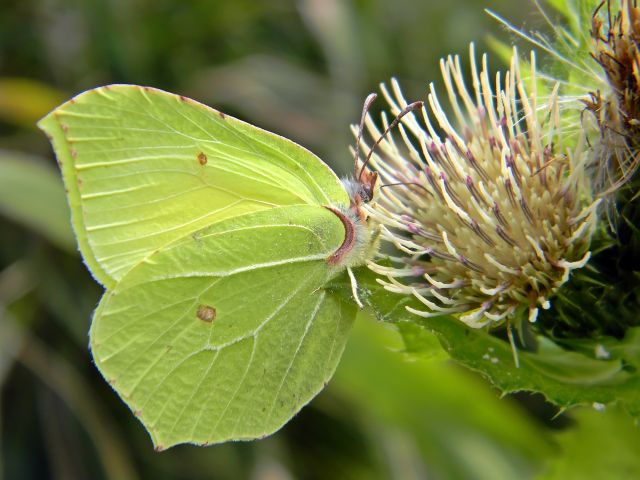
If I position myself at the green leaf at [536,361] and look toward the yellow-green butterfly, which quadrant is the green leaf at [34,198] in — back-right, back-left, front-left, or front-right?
front-right

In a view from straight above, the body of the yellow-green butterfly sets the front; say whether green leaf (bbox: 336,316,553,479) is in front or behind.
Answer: in front

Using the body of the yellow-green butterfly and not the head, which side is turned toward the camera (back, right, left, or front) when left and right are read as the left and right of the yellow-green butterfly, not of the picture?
right

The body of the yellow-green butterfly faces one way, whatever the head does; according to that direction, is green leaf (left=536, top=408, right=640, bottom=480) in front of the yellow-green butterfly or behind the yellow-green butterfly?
in front

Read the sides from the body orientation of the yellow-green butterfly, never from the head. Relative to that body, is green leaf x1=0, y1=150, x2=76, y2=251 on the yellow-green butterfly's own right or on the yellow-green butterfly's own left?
on the yellow-green butterfly's own left
